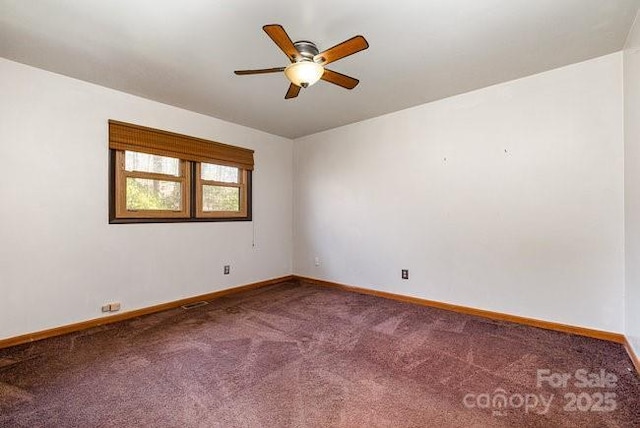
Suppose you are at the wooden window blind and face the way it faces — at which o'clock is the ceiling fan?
The ceiling fan is roughly at 1 o'clock from the wooden window blind.

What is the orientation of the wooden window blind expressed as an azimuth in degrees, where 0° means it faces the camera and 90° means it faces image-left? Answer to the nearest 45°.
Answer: approximately 315°
